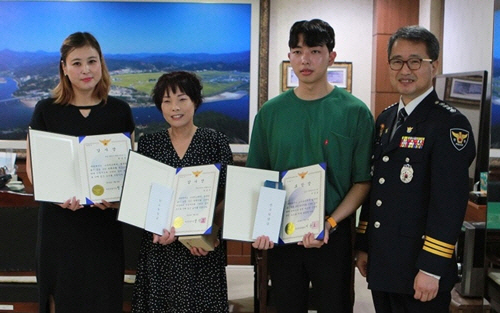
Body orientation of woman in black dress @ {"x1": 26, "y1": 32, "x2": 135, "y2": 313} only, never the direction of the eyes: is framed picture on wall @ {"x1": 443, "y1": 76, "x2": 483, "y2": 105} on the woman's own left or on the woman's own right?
on the woman's own left

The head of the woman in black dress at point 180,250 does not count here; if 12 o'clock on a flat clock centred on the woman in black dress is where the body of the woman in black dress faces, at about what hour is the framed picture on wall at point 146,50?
The framed picture on wall is roughly at 6 o'clock from the woman in black dress.

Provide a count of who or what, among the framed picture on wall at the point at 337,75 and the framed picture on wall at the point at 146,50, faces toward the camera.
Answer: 2

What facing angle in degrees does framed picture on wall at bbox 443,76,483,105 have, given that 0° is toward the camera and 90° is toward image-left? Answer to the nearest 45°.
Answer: approximately 0°

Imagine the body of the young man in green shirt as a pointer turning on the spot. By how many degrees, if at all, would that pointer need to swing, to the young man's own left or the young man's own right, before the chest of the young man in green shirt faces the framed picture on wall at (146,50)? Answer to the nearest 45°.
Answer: approximately 135° to the young man's own right

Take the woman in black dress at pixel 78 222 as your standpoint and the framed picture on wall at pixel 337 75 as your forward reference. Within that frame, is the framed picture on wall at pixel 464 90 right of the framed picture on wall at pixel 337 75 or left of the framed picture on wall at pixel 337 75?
right

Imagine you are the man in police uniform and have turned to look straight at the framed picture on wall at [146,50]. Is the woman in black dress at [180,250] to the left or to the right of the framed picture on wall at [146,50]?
left

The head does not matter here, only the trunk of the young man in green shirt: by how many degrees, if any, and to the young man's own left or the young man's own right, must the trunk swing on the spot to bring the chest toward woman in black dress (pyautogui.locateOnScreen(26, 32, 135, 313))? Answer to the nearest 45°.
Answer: approximately 90° to the young man's own right
